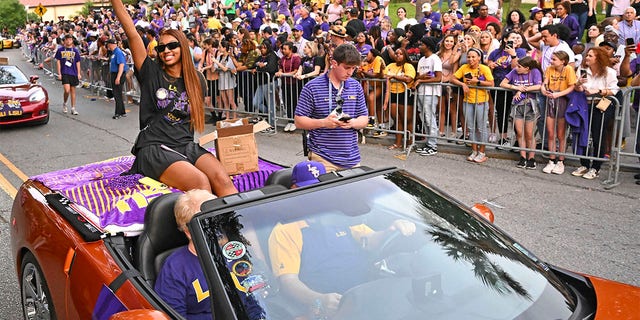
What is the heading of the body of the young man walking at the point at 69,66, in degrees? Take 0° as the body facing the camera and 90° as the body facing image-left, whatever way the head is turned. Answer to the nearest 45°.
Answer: approximately 0°

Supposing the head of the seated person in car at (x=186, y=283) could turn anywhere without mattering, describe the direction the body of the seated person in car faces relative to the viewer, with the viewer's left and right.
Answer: facing the viewer and to the right of the viewer

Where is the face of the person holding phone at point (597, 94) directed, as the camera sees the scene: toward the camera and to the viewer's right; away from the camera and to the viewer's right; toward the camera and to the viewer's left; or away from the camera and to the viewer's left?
toward the camera and to the viewer's left

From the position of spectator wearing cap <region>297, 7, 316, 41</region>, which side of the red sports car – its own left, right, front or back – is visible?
left

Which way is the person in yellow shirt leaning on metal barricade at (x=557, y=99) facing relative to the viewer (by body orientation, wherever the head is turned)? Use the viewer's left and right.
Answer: facing the viewer and to the left of the viewer

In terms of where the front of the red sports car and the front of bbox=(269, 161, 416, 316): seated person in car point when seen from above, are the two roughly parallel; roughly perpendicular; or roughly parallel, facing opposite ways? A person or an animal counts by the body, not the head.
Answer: roughly parallel

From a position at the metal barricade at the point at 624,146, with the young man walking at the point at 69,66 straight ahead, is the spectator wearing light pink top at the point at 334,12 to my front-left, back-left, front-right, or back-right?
front-right

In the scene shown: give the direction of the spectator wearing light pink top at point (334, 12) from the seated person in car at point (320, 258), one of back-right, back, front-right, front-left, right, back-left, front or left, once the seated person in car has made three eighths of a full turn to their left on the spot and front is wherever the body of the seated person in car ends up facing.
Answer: front

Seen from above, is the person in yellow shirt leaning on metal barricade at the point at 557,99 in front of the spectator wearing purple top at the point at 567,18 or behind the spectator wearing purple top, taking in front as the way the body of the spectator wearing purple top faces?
in front

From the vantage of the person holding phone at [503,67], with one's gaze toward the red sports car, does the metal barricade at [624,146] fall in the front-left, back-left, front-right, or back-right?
back-left

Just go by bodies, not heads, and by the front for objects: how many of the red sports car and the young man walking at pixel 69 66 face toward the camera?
2

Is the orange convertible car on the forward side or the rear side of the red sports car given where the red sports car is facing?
on the forward side

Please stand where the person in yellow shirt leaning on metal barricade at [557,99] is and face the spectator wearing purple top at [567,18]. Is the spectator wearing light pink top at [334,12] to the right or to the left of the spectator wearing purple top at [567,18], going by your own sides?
left

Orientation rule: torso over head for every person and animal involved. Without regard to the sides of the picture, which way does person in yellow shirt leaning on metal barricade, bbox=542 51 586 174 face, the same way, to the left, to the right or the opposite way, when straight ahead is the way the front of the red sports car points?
to the right

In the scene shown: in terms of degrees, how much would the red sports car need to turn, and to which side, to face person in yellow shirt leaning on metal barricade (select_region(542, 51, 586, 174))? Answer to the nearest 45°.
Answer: approximately 45° to its left

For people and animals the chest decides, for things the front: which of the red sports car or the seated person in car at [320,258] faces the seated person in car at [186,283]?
the red sports car
